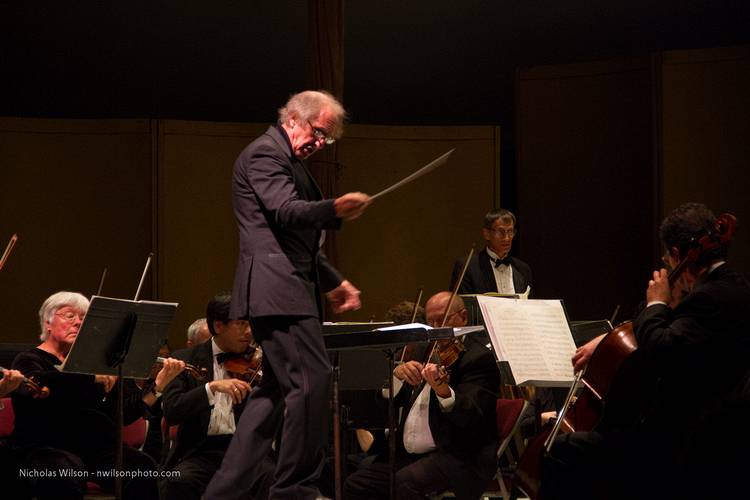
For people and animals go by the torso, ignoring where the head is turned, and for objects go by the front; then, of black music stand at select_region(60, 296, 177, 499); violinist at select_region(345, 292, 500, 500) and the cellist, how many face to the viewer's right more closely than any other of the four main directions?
0

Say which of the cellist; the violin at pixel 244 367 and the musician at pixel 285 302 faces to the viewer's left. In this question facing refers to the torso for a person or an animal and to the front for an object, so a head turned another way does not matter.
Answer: the cellist

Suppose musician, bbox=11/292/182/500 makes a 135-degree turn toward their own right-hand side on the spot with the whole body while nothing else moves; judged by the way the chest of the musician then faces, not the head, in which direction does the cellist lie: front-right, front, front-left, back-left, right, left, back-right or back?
back-left

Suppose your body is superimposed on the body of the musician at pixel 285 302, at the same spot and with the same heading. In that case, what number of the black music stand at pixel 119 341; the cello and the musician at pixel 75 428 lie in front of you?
1

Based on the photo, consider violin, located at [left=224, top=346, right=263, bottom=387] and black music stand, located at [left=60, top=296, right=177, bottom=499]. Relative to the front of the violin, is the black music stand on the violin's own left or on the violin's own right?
on the violin's own right

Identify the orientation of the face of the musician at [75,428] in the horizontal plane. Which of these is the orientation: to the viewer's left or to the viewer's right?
to the viewer's right

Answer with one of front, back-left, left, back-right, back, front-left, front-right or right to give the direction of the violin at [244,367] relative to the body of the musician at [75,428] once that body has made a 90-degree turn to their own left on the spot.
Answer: front-right

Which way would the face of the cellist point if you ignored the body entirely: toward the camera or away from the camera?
away from the camera

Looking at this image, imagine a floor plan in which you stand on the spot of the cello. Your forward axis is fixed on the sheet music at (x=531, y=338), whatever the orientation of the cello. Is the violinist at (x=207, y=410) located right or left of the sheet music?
left

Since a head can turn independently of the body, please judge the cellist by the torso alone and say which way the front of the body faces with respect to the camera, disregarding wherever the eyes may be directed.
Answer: to the viewer's left

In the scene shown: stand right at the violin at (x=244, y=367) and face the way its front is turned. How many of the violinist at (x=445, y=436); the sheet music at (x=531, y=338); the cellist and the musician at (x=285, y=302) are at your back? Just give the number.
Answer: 0

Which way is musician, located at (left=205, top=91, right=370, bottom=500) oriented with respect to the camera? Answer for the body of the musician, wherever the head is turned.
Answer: to the viewer's right

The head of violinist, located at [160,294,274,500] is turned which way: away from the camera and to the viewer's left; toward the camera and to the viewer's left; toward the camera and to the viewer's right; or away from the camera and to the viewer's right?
toward the camera and to the viewer's right
